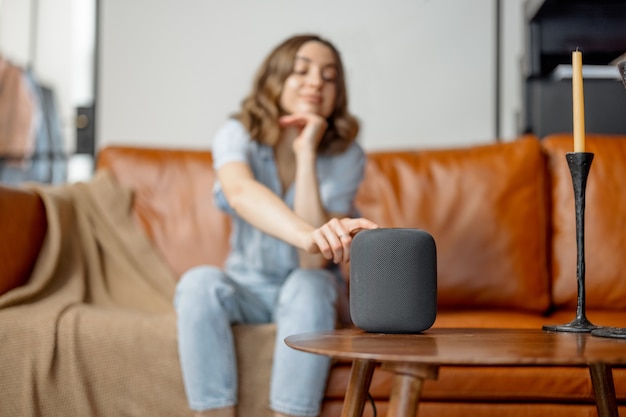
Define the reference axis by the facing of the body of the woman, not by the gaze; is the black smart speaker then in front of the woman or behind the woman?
in front

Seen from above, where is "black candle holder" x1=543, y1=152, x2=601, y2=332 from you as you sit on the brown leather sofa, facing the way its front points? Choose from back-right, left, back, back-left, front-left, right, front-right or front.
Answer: front

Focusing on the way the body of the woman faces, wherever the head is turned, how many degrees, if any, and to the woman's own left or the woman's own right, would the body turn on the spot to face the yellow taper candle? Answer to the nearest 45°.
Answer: approximately 45° to the woman's own left

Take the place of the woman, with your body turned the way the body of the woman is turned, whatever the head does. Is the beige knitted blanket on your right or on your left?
on your right

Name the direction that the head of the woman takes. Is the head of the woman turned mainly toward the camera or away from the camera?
toward the camera

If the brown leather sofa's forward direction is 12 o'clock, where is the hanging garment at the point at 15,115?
The hanging garment is roughly at 4 o'clock from the brown leather sofa.

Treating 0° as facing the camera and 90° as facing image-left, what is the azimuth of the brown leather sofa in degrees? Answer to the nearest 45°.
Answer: approximately 0°

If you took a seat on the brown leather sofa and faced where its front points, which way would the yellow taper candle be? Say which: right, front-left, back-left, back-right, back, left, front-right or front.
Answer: front

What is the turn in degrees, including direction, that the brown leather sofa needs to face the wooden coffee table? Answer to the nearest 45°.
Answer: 0° — it already faces it

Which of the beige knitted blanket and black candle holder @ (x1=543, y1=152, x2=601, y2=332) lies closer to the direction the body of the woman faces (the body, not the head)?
the black candle holder

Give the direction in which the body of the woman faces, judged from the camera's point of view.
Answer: toward the camera
